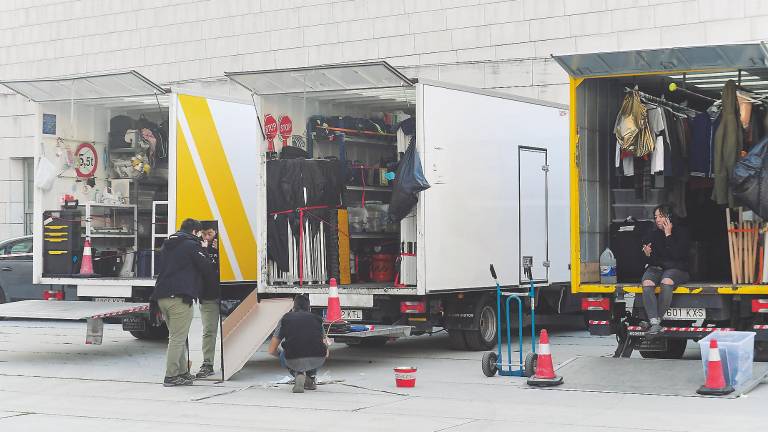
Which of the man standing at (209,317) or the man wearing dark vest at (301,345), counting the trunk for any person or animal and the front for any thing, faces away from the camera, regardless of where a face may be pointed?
the man wearing dark vest

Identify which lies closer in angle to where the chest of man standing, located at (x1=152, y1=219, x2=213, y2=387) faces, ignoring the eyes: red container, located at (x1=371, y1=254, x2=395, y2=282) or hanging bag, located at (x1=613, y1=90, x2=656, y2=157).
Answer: the red container

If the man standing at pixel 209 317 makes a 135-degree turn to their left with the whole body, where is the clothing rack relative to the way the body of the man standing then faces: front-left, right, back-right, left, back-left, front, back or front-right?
front

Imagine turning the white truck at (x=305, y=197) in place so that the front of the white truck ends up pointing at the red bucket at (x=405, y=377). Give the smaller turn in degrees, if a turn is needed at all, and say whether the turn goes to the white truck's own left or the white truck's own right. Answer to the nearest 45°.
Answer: approximately 135° to the white truck's own right

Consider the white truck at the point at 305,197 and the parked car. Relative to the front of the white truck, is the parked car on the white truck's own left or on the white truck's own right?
on the white truck's own left

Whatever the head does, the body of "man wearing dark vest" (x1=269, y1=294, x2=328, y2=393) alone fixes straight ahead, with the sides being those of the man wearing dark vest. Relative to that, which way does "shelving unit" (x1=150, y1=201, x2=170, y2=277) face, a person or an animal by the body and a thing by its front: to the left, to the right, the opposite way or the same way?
the opposite way

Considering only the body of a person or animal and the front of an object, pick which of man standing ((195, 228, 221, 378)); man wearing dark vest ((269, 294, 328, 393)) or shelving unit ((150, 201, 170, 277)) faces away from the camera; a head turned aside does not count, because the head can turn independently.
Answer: the man wearing dark vest

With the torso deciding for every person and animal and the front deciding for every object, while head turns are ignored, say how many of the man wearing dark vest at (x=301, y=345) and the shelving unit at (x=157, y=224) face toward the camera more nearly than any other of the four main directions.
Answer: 1

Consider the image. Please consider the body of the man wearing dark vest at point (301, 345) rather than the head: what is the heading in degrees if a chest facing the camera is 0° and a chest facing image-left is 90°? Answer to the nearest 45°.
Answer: approximately 180°
